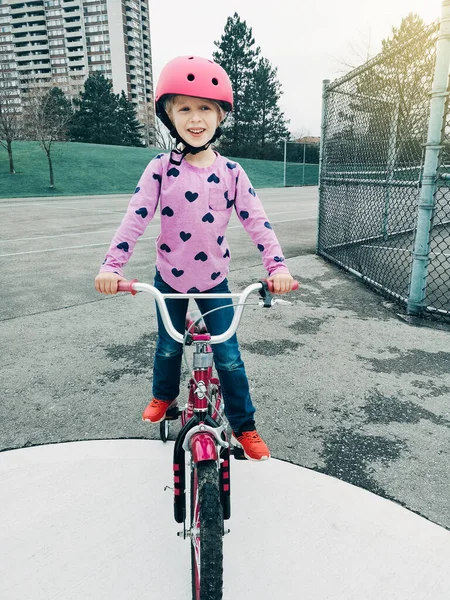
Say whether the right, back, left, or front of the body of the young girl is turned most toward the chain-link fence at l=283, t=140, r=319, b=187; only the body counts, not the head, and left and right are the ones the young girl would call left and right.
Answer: back

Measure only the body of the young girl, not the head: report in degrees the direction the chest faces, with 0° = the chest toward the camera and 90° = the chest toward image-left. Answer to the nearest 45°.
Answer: approximately 0°

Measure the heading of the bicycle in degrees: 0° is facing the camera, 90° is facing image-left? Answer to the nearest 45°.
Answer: approximately 0°

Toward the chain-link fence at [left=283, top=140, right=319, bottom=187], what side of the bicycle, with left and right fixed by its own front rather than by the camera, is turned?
back
